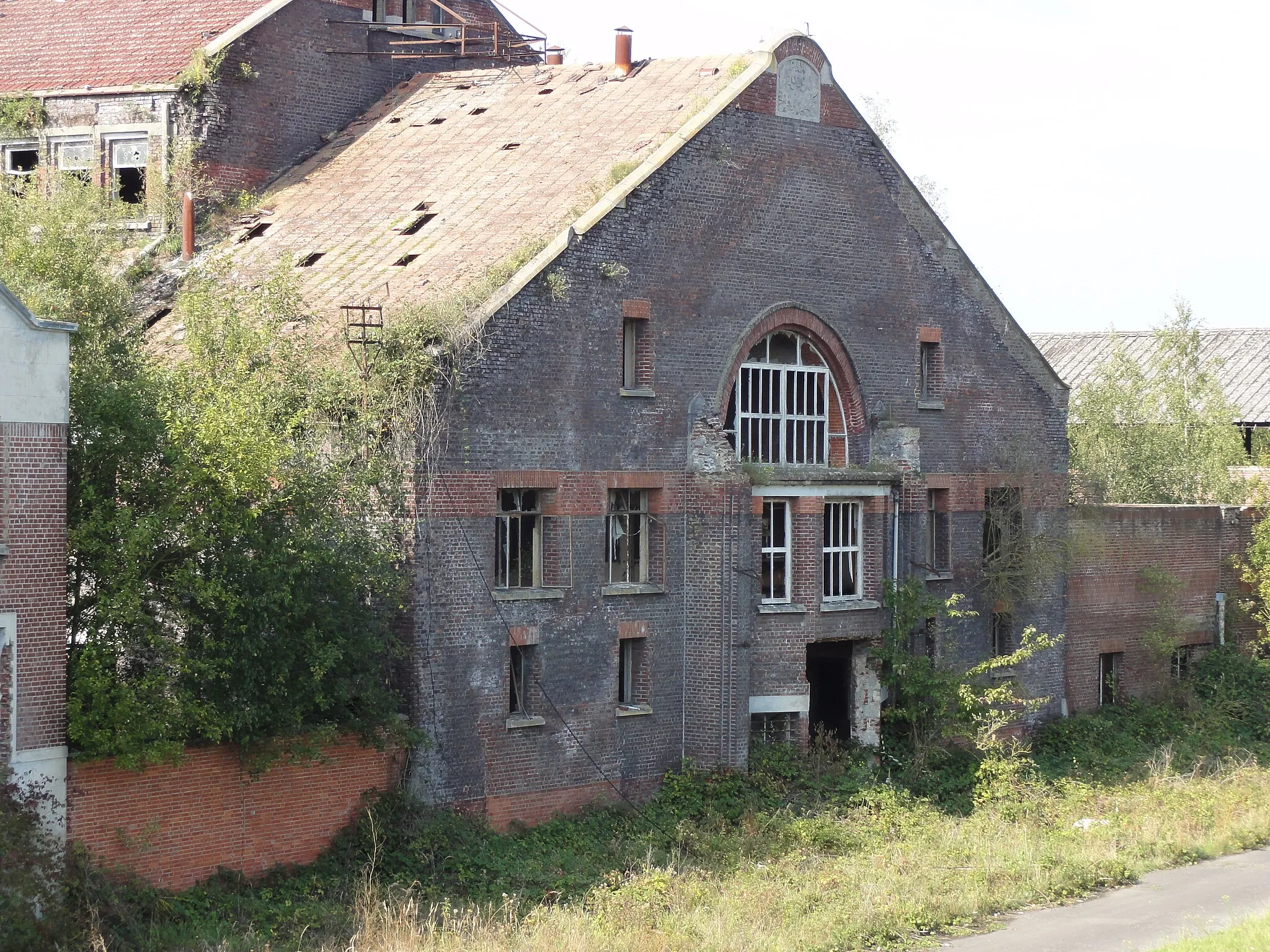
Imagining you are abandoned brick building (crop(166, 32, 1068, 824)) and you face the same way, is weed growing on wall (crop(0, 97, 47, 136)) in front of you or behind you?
behind

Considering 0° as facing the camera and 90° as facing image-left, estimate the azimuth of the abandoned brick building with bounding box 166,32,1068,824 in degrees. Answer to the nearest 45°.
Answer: approximately 315°

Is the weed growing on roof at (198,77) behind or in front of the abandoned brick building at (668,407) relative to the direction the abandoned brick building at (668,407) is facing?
behind

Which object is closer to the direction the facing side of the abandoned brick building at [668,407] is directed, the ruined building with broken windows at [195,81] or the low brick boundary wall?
the low brick boundary wall

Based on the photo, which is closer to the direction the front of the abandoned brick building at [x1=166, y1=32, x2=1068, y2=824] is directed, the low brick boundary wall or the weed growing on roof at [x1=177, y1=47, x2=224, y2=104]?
the low brick boundary wall

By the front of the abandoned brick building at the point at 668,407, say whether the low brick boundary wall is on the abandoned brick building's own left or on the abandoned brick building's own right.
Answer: on the abandoned brick building's own right

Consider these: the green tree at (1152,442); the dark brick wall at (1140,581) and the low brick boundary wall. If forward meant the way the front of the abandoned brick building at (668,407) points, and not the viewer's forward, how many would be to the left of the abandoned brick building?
2

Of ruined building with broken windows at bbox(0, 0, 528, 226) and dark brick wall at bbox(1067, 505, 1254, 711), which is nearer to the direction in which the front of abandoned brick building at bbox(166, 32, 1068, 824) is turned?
the dark brick wall

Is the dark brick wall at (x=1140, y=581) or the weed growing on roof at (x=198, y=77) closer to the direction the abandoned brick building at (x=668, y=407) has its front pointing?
the dark brick wall

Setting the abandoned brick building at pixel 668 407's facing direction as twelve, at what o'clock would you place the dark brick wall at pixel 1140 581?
The dark brick wall is roughly at 9 o'clock from the abandoned brick building.
